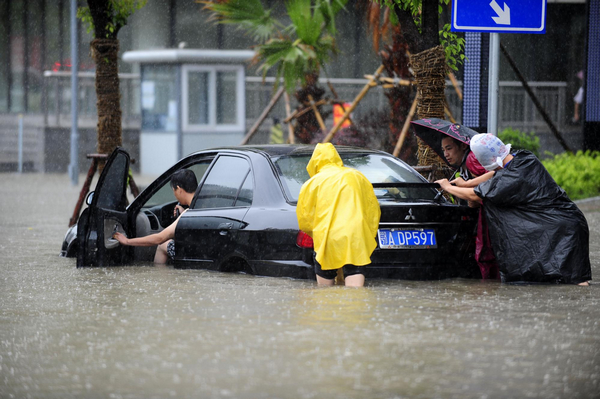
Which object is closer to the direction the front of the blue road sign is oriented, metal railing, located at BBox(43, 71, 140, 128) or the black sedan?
the black sedan

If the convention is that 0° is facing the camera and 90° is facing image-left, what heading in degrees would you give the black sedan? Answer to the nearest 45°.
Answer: approximately 135°

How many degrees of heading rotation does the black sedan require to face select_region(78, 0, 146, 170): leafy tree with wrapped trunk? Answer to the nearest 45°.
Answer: approximately 45° to its right

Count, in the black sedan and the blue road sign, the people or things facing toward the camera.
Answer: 1

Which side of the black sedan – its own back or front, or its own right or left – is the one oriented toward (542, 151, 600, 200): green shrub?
right

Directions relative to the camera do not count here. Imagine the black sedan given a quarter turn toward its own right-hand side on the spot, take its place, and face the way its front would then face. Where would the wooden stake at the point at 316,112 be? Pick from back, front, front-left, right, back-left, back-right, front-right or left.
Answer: front-left

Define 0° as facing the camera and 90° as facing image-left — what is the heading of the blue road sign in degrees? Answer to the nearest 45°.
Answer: approximately 0°

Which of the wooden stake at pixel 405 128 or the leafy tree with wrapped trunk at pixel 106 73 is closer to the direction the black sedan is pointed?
the leafy tree with wrapped trunk

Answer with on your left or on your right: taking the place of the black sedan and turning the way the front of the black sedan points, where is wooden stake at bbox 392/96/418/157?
on your right

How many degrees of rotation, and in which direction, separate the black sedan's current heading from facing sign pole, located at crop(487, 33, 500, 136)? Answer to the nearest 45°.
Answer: approximately 90° to its right
